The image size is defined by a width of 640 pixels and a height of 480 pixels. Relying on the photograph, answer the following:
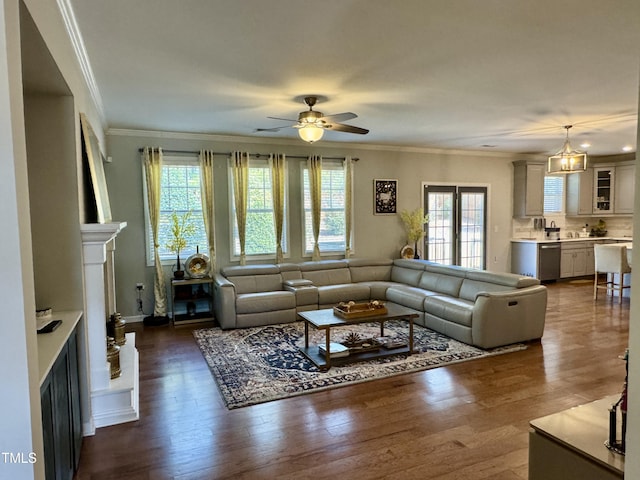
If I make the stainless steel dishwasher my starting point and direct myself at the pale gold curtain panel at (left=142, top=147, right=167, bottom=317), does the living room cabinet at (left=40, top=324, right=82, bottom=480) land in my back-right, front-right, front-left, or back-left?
front-left

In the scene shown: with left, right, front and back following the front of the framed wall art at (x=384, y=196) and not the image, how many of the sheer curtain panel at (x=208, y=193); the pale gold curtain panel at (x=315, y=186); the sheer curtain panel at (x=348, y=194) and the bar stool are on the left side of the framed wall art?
1

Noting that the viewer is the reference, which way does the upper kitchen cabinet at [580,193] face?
facing the viewer and to the right of the viewer

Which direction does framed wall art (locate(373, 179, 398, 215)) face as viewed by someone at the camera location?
facing the viewer

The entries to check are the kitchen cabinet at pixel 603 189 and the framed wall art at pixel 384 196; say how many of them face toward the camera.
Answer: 2

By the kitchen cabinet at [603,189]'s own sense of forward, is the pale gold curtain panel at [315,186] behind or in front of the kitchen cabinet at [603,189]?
in front

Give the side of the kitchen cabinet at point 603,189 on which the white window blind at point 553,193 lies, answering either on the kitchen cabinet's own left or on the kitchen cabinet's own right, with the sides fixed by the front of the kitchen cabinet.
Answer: on the kitchen cabinet's own right

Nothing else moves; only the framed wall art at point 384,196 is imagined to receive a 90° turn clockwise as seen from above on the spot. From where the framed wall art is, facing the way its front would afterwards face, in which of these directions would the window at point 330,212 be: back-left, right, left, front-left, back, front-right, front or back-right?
front-left

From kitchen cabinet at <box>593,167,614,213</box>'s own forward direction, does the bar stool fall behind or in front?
in front

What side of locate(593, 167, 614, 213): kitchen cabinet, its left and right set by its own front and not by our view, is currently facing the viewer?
front

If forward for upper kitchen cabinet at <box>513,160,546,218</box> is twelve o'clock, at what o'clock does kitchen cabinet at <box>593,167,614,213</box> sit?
The kitchen cabinet is roughly at 9 o'clock from the upper kitchen cabinet.
